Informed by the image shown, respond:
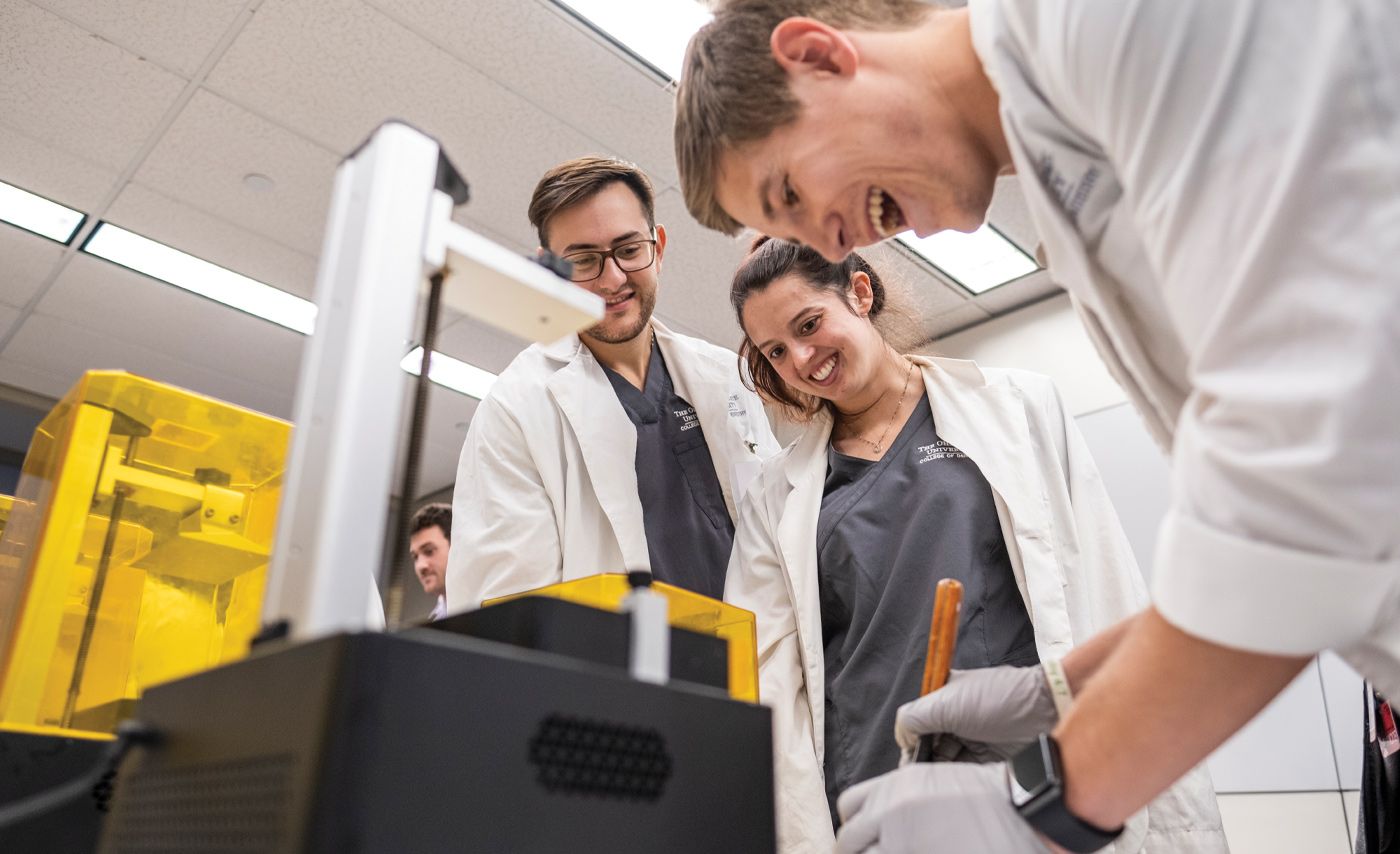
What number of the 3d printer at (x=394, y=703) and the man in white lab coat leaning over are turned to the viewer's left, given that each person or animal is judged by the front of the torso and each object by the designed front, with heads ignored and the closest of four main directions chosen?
1

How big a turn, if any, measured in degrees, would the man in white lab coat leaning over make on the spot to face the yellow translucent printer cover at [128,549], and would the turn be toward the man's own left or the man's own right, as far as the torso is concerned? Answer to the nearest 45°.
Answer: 0° — they already face it

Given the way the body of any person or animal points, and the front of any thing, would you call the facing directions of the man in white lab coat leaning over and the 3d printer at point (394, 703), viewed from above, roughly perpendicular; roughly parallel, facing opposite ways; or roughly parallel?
roughly perpendicular

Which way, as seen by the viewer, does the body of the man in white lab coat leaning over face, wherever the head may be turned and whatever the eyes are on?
to the viewer's left

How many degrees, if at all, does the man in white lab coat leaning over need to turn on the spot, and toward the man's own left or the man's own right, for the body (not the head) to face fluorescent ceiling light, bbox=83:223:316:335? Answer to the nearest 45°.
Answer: approximately 45° to the man's own right
